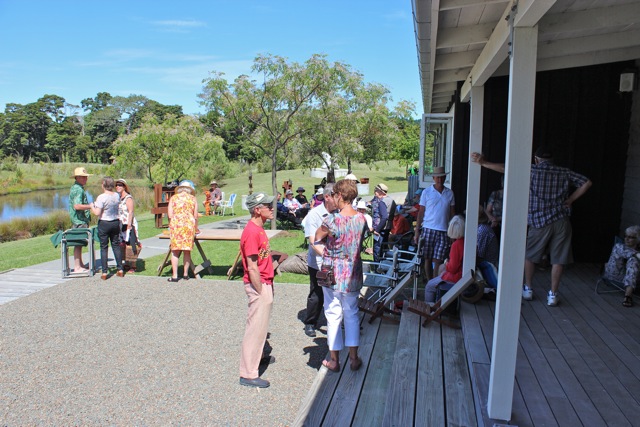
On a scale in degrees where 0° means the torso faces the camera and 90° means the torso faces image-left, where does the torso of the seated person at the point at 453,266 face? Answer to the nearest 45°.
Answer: approximately 90°

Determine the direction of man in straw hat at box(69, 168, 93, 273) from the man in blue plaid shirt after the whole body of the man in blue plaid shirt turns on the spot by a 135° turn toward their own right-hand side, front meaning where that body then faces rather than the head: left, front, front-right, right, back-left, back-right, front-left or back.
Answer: back-right

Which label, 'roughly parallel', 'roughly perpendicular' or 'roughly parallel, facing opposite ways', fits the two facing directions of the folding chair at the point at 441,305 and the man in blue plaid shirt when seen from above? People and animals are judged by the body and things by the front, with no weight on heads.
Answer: roughly perpendicular

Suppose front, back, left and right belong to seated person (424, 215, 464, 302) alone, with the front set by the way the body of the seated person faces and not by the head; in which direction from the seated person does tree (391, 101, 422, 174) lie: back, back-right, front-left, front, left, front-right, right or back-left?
right

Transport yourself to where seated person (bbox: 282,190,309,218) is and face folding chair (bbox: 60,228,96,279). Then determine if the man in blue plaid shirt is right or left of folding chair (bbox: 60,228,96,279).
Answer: left

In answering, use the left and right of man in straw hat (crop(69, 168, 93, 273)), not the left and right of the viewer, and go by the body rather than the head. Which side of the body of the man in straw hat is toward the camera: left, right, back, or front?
right

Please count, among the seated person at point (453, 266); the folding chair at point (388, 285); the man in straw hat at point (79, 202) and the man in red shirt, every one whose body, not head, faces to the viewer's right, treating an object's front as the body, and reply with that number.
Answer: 2

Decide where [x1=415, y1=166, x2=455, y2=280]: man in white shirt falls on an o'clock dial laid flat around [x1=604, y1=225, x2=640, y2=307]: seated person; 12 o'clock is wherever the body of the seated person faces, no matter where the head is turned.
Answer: The man in white shirt is roughly at 2 o'clock from the seated person.

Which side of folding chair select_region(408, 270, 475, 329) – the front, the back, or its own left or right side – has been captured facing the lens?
left
